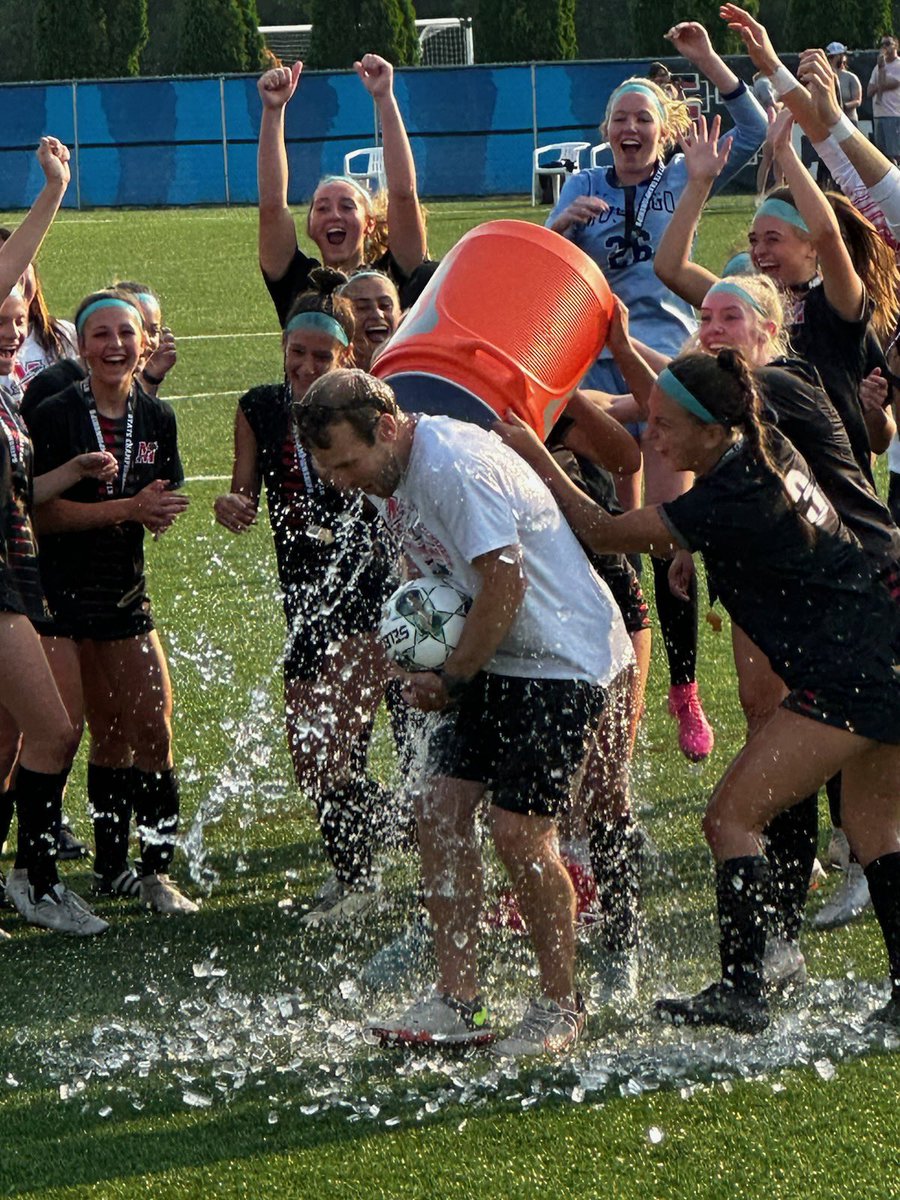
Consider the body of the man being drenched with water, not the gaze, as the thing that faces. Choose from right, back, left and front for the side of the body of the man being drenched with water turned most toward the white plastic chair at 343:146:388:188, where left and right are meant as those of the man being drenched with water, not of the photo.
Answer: right

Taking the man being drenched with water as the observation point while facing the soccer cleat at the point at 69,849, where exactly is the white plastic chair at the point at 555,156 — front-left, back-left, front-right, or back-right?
front-right

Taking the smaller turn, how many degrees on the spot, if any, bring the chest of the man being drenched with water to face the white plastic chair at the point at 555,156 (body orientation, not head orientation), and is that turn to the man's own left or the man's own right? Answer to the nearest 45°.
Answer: approximately 90° to the man's own right

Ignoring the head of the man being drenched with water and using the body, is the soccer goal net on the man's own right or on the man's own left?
on the man's own right

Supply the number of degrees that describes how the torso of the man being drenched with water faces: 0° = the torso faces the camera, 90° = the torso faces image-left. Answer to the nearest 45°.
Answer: approximately 90°

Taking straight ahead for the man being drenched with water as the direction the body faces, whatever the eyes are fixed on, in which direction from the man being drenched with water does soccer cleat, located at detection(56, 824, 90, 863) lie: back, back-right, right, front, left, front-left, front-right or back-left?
front-right

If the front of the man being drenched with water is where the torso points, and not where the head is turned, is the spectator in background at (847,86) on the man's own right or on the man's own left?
on the man's own right

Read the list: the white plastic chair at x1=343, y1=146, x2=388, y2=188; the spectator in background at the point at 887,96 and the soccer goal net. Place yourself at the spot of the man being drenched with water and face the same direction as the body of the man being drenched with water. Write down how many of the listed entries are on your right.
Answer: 3

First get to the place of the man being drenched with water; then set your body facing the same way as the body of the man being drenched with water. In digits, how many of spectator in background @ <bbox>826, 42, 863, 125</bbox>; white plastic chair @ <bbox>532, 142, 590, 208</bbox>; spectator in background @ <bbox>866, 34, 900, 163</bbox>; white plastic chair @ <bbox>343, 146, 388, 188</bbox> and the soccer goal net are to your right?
5
